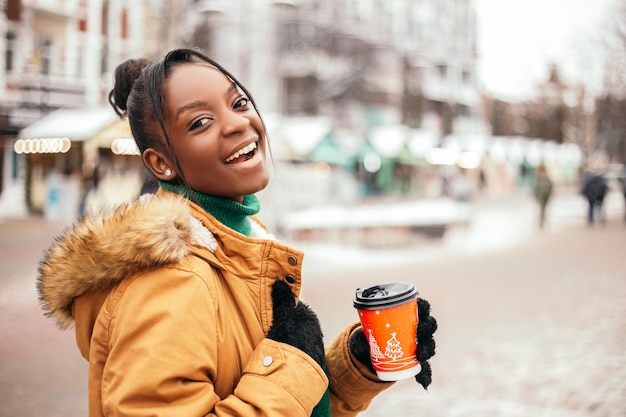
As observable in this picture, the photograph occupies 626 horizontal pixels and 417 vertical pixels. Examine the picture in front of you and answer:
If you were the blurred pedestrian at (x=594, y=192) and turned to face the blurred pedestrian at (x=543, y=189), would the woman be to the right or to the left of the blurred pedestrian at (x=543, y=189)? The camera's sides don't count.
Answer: left

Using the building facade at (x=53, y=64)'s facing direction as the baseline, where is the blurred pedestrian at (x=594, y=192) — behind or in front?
in front

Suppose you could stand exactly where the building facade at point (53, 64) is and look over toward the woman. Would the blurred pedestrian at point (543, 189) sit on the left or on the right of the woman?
left

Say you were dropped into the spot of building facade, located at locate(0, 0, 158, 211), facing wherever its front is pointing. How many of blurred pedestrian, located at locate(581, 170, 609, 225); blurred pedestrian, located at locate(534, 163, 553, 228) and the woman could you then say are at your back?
0

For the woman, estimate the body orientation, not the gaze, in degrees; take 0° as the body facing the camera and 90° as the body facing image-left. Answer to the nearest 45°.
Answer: approximately 270°

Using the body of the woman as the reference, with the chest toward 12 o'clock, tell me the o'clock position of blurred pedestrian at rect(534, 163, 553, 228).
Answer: The blurred pedestrian is roughly at 10 o'clock from the woman.

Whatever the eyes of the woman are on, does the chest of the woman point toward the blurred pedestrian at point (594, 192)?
no

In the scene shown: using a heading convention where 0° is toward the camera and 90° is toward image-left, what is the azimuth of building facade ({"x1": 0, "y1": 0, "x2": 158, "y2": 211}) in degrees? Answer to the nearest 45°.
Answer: approximately 315°

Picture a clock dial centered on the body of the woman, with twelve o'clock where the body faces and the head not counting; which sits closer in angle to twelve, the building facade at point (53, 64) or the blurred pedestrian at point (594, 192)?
the blurred pedestrian

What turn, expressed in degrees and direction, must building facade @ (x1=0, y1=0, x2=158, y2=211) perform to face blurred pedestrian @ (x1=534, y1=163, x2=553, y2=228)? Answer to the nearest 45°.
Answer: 0° — it already faces them

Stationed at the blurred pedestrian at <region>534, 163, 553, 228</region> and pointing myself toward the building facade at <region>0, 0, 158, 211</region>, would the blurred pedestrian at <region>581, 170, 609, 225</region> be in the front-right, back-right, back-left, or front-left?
back-right

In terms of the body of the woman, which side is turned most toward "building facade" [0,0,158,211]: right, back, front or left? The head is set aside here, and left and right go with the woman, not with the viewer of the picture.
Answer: left

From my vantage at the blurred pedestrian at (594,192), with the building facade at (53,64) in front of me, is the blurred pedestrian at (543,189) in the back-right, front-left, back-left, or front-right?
front-left

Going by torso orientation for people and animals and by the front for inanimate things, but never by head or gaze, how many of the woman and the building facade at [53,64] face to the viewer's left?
0
